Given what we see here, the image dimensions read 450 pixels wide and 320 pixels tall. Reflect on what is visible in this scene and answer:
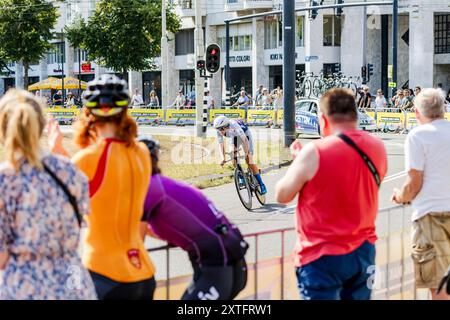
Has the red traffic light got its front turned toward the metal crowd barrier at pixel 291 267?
yes

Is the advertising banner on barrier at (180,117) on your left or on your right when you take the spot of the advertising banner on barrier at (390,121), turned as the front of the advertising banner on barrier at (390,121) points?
on your right

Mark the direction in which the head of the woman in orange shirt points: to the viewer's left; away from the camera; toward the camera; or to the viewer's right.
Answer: away from the camera

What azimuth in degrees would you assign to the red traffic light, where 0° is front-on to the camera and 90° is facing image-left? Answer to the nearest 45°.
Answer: approximately 0°
